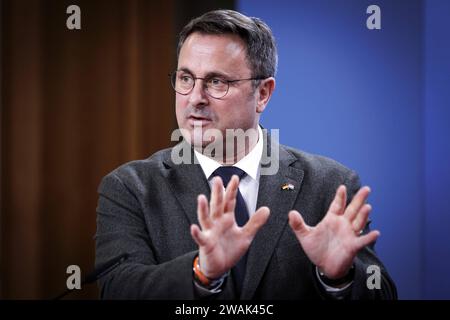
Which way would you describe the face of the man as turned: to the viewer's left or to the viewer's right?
to the viewer's left

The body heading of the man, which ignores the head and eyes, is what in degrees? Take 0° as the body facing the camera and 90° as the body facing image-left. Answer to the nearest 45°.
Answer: approximately 0°
